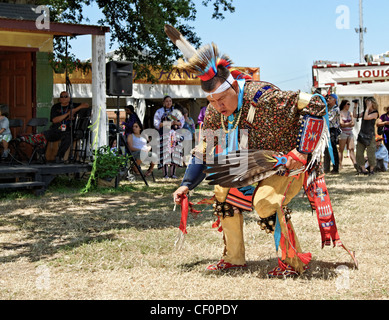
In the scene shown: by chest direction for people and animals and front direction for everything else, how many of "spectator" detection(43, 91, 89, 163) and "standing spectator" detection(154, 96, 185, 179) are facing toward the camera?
2

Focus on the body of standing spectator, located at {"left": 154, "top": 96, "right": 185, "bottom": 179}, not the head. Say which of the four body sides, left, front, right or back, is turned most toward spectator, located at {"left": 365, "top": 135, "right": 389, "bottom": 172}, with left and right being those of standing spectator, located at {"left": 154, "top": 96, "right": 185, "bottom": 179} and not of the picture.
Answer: left

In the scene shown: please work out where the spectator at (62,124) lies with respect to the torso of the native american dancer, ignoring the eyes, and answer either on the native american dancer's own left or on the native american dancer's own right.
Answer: on the native american dancer's own right

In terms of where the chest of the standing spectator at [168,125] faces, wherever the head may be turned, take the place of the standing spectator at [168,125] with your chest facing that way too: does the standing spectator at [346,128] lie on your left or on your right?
on your left

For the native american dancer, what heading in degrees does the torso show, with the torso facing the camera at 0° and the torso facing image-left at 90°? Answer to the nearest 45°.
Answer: approximately 45°

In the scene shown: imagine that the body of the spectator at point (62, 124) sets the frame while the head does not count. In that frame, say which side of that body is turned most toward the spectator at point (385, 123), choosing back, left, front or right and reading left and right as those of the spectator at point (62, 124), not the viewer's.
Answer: left

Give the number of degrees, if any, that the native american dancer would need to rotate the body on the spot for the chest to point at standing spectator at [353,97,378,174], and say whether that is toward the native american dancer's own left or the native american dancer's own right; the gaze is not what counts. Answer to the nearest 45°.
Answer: approximately 135° to the native american dancer's own right

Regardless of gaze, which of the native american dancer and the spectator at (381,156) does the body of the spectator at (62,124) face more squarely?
the native american dancer
